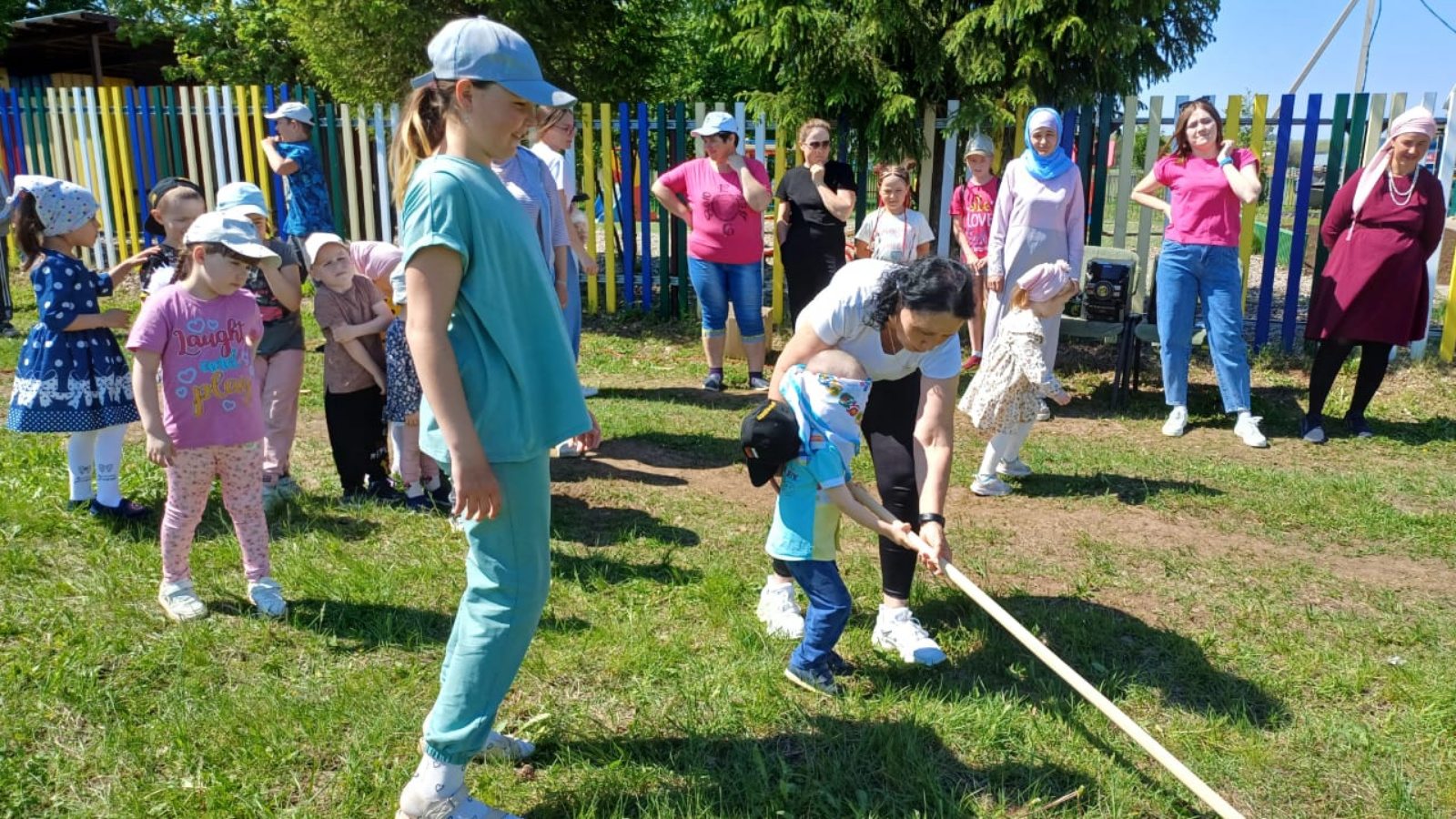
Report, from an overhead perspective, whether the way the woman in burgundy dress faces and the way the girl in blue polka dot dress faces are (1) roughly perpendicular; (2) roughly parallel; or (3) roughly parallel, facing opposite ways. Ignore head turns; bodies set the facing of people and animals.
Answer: roughly perpendicular

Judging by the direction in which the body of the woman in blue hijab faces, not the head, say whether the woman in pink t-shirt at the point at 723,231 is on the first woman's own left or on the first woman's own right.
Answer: on the first woman's own right

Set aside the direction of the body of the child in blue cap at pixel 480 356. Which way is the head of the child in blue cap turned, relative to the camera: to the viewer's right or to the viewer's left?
to the viewer's right

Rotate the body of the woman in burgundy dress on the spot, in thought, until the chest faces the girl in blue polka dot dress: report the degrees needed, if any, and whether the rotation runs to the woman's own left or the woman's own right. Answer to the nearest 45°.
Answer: approximately 90° to the woman's own right

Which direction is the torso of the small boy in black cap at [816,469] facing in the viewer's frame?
to the viewer's right

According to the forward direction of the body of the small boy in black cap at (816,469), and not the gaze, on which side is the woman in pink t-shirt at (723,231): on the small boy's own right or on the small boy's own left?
on the small boy's own left

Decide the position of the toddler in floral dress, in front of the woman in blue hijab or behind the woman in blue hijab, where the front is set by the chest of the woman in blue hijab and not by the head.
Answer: in front

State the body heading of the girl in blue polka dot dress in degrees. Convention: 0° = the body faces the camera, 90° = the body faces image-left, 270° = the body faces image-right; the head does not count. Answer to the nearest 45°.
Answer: approximately 270°

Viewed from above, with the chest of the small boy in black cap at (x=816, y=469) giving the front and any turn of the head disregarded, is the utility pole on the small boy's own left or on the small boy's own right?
on the small boy's own left

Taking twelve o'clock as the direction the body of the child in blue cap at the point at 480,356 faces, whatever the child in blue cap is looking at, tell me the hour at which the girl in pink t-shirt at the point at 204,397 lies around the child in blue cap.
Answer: The girl in pink t-shirt is roughly at 8 o'clock from the child in blue cap.

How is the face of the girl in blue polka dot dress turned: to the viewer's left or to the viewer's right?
to the viewer's right

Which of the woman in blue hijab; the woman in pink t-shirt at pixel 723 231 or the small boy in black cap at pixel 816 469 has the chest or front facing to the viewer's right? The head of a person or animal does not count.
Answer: the small boy in black cap

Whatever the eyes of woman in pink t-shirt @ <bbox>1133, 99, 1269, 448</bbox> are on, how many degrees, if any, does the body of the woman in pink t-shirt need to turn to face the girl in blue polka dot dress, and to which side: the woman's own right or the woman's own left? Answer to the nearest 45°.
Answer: approximately 45° to the woman's own right

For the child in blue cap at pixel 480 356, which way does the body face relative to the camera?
to the viewer's right
